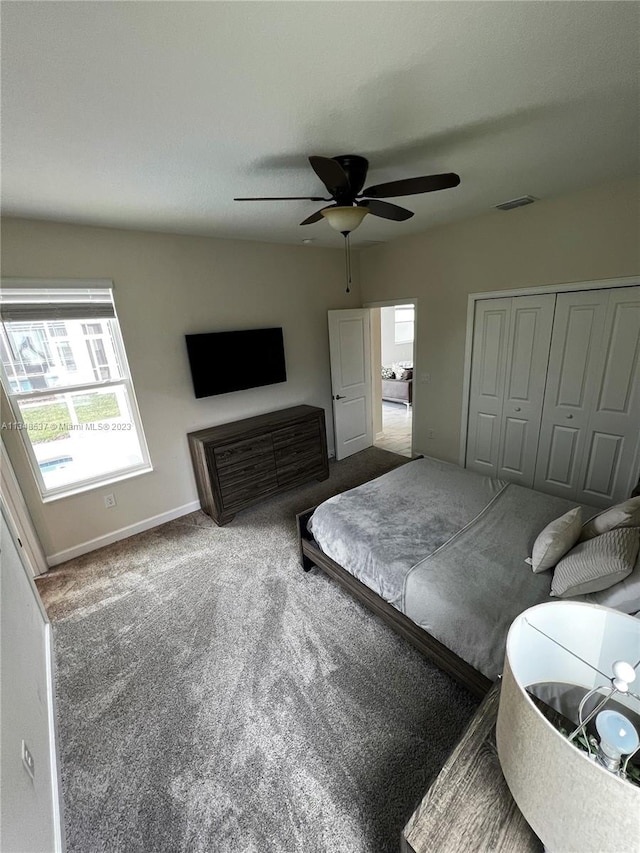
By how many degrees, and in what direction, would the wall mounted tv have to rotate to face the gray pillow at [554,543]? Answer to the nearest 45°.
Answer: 0° — it already faces it

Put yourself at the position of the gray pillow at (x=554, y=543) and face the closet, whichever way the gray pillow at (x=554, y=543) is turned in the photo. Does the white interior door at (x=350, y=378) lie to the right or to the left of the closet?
left

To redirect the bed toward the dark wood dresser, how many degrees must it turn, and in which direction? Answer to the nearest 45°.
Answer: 0° — it already faces it

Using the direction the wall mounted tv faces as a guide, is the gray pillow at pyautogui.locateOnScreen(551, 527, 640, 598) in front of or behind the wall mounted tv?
in front

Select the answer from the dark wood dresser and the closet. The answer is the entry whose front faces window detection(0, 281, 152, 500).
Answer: the closet

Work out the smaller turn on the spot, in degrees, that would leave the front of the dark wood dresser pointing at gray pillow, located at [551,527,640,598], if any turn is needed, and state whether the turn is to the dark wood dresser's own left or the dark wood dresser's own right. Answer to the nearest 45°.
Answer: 0° — it already faces it

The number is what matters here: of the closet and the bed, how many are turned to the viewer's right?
0

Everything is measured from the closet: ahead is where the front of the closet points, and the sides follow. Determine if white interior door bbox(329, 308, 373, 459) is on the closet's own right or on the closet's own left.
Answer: on the closet's own right

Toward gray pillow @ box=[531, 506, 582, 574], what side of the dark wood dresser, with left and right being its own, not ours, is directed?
front

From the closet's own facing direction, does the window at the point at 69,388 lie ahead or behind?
ahead

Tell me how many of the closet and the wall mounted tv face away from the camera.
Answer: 0

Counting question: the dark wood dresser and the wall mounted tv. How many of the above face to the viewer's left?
0

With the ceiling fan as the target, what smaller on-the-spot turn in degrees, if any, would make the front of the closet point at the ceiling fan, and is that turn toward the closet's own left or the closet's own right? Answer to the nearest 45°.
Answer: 0° — it already faces it

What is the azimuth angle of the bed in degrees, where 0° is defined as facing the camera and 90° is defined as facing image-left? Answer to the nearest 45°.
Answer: approximately 135°

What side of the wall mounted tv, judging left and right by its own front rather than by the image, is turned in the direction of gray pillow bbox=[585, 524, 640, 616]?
front

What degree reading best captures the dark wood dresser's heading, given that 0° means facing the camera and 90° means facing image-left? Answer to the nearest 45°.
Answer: approximately 315°
